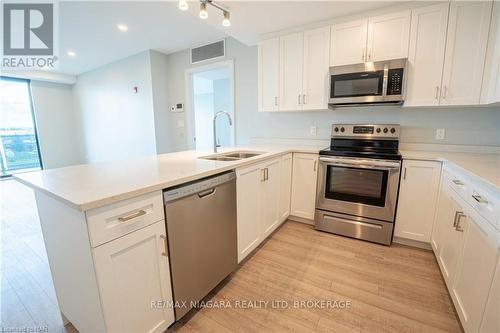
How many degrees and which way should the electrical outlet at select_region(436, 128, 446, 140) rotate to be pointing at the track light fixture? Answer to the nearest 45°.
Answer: approximately 45° to its right

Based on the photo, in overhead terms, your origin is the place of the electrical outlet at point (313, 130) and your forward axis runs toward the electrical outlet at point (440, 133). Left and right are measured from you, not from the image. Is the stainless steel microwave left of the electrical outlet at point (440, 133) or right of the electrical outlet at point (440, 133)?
right

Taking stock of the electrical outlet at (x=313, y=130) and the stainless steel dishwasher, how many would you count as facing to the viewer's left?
0

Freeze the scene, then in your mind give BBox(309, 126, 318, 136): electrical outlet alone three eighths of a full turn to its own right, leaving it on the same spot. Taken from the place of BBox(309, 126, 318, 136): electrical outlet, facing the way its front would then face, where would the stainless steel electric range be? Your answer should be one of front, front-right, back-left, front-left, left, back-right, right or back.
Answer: back

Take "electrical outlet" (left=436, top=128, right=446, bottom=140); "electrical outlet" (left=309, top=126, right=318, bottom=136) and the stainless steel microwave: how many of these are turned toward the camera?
3

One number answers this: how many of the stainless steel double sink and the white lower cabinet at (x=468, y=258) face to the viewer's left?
1

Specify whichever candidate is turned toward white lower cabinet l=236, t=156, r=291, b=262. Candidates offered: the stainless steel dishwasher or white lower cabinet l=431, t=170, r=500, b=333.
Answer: white lower cabinet l=431, t=170, r=500, b=333

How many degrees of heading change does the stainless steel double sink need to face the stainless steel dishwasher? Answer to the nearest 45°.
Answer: approximately 45° to its right

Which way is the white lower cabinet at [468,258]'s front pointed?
to the viewer's left

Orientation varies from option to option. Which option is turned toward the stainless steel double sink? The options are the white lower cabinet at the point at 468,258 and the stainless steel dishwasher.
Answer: the white lower cabinet
